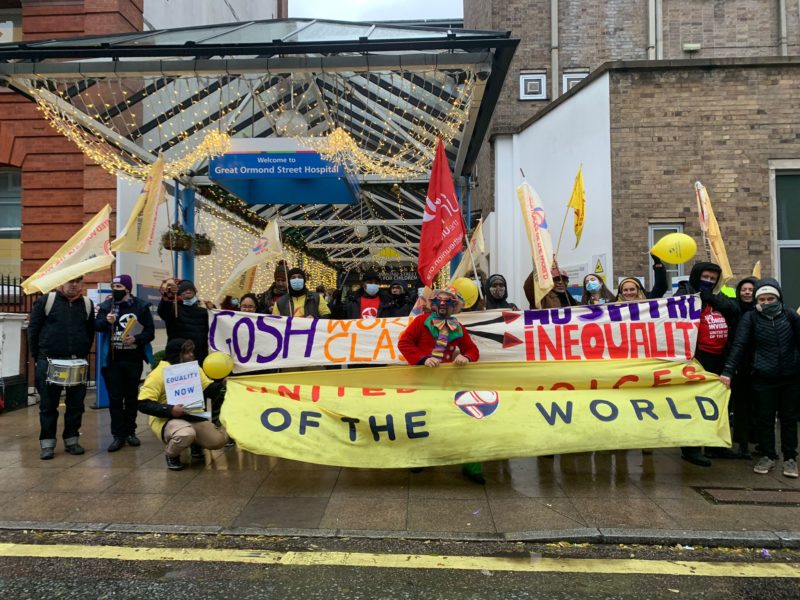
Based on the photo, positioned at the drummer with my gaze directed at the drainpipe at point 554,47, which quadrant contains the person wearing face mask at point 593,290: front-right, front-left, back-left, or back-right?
front-right

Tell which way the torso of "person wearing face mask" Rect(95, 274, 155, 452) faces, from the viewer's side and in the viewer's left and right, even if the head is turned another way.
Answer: facing the viewer

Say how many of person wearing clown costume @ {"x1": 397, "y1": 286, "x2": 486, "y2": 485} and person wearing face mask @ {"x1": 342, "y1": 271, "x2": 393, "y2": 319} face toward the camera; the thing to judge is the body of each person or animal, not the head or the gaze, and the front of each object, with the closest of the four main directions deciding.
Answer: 2

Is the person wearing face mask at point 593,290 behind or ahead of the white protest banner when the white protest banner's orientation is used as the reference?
behind

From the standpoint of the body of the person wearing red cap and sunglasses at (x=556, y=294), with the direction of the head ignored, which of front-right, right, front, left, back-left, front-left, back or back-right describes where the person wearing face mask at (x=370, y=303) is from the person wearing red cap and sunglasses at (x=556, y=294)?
right

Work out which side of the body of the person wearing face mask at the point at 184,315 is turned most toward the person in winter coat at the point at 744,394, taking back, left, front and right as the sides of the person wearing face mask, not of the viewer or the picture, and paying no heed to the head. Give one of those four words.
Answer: left

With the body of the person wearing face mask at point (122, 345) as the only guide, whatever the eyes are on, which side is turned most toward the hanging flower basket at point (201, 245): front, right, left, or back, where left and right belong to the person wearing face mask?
back

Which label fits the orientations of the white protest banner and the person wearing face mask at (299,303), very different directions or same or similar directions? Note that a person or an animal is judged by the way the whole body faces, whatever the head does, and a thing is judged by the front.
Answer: same or similar directions

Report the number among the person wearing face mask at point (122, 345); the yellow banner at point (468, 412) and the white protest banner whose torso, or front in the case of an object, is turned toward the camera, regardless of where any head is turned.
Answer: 3

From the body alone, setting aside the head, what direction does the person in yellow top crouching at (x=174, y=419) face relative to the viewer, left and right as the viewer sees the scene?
facing the viewer and to the right of the viewer

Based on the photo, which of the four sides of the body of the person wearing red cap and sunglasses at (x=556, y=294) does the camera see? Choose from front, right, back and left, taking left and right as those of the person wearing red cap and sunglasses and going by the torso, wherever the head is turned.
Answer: front

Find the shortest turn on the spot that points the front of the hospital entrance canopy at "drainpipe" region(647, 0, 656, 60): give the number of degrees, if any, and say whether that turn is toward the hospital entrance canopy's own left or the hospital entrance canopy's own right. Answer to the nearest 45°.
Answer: approximately 135° to the hospital entrance canopy's own left

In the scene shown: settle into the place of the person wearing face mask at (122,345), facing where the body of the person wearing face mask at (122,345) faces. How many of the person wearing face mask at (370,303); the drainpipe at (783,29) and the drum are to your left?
2

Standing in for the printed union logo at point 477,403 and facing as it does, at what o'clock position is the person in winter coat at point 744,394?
The person in winter coat is roughly at 8 o'clock from the printed union logo.

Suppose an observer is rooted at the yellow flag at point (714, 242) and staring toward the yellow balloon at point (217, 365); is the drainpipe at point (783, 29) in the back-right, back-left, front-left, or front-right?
back-right
